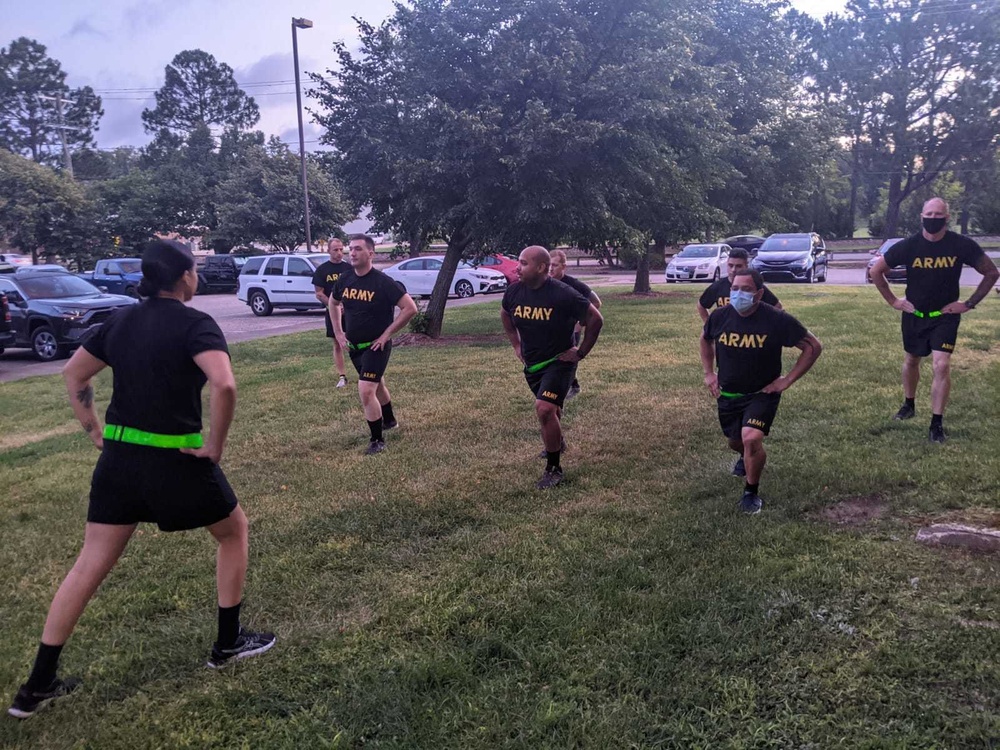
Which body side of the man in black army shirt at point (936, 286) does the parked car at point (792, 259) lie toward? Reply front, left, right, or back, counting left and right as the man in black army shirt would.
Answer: back

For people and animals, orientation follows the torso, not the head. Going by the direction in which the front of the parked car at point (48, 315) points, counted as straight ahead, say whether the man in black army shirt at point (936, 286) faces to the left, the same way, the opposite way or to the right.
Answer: to the right

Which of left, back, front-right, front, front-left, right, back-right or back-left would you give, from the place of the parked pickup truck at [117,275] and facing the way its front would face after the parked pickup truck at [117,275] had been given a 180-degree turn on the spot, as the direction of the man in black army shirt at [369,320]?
back-left

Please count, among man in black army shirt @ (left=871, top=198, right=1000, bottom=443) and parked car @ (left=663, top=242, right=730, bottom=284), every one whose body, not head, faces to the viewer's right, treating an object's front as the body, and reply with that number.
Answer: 0

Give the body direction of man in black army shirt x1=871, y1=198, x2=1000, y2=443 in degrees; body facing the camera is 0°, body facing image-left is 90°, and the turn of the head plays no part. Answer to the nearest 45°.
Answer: approximately 0°

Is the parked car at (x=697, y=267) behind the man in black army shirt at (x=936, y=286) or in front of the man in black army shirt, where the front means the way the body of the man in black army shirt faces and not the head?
behind

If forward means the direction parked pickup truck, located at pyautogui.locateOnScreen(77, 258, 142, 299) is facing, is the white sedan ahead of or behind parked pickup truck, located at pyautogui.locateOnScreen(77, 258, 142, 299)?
ahead

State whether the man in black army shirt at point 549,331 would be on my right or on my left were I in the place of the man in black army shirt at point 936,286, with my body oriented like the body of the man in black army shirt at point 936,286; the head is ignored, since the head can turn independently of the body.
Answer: on my right

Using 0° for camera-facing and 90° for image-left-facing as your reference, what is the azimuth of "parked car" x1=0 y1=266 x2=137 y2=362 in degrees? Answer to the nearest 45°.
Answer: approximately 315°

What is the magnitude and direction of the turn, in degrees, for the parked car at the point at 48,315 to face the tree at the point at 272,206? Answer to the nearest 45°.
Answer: approximately 135° to its left

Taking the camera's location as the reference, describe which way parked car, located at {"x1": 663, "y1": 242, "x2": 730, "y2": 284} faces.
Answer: facing the viewer and to the left of the viewer

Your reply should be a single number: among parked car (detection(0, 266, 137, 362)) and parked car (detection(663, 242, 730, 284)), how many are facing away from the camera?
0
